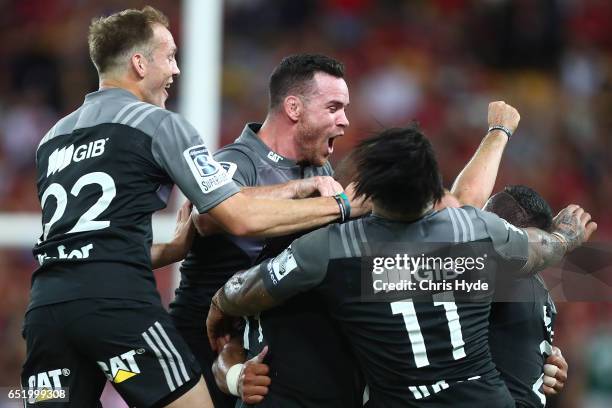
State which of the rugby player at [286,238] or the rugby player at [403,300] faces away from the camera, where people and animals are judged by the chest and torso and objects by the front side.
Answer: the rugby player at [403,300]

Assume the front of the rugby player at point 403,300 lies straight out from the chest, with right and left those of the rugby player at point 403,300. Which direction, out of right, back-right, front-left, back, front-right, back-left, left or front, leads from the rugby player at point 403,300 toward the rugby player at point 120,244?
left

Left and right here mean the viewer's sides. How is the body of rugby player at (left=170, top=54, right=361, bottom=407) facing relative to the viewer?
facing the viewer and to the right of the viewer

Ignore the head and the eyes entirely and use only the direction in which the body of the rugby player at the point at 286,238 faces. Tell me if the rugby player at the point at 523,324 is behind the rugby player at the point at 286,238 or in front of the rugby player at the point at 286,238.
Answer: in front

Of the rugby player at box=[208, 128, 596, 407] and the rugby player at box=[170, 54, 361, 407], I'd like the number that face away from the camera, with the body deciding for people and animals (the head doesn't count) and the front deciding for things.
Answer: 1

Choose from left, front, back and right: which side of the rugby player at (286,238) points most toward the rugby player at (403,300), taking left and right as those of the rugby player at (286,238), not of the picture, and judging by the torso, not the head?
front

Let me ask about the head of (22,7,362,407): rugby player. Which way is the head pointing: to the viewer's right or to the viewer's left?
to the viewer's right

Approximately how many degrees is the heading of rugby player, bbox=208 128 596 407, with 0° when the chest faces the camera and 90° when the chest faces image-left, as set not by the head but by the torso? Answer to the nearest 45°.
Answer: approximately 180°

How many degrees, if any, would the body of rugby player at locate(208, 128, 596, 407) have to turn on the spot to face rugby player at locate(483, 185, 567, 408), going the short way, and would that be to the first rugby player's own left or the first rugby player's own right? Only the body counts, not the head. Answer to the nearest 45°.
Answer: approximately 45° to the first rugby player's own right

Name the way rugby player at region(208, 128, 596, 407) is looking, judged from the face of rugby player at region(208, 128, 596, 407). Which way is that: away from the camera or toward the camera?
away from the camera
